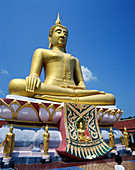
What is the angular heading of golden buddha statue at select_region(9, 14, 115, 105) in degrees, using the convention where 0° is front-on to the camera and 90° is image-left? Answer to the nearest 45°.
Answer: approximately 315°
